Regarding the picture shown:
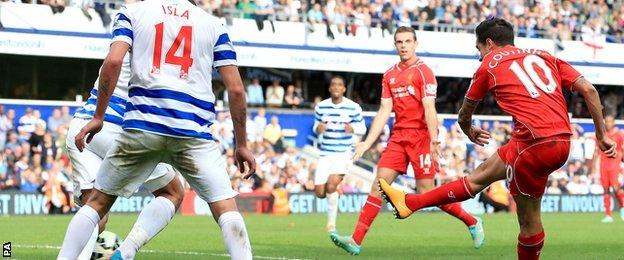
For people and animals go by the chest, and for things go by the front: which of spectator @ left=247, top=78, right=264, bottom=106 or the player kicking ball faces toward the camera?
the spectator

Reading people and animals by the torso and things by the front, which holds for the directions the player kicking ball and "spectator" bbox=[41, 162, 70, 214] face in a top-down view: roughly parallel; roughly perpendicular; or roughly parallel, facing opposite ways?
roughly parallel, facing opposite ways

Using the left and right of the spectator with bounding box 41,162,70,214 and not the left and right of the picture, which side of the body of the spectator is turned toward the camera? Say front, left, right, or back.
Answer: front

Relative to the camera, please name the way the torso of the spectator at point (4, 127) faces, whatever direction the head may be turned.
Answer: toward the camera

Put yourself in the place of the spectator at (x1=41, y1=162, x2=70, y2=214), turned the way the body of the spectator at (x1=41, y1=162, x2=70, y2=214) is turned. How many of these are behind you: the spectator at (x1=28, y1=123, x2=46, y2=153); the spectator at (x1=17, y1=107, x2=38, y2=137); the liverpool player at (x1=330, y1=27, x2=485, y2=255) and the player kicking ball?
2

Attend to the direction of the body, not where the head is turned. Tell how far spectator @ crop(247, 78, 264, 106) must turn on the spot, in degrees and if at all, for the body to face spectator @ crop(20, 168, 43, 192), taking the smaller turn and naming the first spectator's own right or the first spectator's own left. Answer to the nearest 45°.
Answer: approximately 45° to the first spectator's own right

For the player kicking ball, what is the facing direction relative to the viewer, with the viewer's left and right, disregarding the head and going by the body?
facing away from the viewer and to the left of the viewer

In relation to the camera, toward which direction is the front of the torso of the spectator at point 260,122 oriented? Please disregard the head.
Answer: toward the camera

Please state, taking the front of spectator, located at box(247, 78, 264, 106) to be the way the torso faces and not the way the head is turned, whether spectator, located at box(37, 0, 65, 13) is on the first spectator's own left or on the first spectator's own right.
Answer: on the first spectator's own right

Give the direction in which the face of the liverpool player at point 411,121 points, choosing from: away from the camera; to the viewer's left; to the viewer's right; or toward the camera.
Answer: toward the camera
